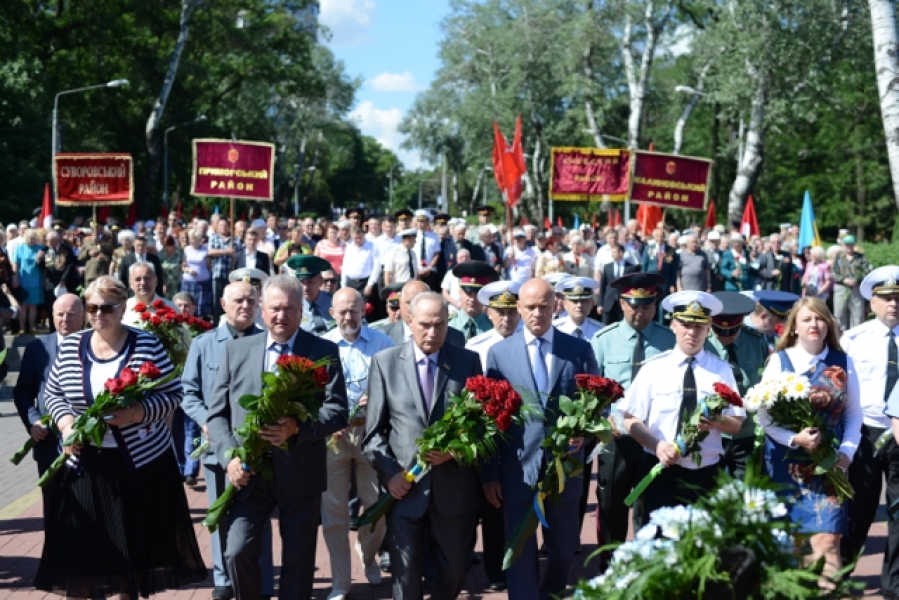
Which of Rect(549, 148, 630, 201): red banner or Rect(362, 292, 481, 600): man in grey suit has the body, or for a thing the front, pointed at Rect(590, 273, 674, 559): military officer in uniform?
the red banner

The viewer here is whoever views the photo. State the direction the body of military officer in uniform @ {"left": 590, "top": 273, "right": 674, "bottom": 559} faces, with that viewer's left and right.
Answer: facing the viewer

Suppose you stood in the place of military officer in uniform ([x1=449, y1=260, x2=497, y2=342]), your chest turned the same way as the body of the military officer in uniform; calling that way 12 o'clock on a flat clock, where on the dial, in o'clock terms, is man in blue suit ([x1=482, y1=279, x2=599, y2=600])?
The man in blue suit is roughly at 12 o'clock from the military officer in uniform.

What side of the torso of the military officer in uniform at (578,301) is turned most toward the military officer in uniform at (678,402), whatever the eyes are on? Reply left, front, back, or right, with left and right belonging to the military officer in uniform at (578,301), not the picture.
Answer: front

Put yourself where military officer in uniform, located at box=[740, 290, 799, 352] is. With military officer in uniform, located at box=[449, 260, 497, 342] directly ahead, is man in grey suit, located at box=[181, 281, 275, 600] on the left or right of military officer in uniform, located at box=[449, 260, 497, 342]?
left

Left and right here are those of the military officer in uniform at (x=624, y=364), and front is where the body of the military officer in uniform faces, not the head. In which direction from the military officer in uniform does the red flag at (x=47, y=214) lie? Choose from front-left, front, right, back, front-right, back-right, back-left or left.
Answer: back-right

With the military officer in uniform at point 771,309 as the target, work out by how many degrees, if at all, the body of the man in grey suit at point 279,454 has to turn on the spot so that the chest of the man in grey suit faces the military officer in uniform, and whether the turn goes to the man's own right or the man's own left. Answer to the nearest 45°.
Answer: approximately 135° to the man's own left

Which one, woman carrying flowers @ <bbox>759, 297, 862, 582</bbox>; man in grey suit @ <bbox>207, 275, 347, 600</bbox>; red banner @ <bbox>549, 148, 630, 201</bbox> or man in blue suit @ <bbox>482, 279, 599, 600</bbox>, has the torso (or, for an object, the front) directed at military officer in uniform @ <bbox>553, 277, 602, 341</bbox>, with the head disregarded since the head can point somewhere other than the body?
the red banner

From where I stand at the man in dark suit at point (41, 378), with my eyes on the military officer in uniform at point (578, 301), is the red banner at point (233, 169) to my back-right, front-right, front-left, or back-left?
front-left

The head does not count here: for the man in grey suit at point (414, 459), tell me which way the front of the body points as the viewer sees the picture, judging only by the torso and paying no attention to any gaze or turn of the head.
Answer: toward the camera

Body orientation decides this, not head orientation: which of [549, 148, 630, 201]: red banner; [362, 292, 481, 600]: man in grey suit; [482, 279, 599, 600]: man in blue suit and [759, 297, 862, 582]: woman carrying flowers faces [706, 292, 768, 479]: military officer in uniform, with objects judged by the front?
the red banner
